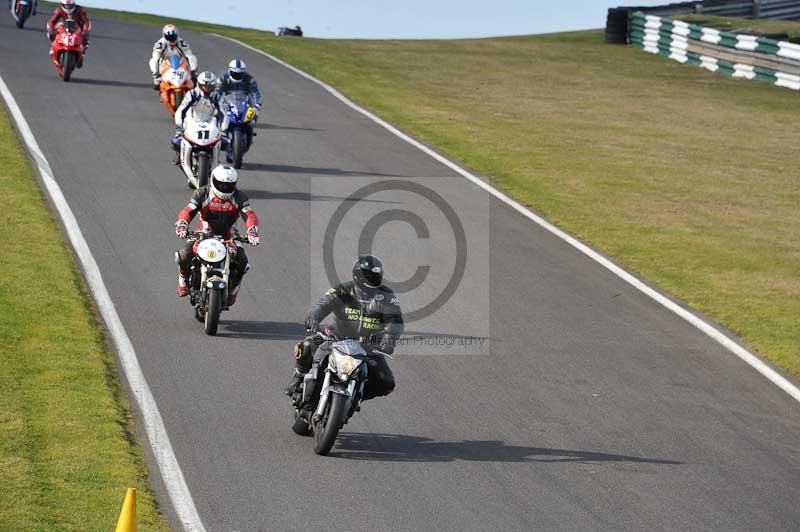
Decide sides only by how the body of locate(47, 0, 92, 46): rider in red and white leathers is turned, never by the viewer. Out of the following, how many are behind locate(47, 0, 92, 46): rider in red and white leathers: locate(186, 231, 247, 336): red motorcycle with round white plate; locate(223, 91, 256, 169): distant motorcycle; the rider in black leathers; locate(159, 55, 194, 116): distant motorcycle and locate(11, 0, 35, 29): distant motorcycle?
1

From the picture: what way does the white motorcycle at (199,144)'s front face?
toward the camera

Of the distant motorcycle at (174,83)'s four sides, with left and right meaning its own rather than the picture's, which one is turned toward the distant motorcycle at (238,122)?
front

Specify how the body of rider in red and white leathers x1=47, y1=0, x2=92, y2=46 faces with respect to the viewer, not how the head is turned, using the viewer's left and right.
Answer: facing the viewer

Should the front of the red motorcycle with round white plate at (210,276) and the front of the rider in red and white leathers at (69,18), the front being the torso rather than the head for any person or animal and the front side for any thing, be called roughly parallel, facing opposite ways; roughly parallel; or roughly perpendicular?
roughly parallel

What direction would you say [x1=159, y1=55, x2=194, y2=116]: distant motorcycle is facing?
toward the camera

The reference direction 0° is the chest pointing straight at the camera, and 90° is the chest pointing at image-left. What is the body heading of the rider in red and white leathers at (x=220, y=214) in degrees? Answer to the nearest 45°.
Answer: approximately 0°

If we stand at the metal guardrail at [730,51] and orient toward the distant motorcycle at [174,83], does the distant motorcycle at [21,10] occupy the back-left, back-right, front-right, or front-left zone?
front-right

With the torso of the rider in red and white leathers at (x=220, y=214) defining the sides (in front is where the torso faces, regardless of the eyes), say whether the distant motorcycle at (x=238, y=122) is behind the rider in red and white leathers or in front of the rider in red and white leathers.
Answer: behind

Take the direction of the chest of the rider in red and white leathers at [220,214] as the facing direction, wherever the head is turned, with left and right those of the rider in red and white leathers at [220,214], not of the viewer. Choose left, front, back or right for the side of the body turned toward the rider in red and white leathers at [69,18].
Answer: back

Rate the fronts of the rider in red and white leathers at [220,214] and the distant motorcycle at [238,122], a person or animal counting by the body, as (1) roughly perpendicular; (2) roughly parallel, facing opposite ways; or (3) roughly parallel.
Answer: roughly parallel

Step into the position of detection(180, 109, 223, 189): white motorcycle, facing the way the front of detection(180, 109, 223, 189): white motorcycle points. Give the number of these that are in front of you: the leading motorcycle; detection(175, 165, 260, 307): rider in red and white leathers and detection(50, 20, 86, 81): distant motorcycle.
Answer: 2

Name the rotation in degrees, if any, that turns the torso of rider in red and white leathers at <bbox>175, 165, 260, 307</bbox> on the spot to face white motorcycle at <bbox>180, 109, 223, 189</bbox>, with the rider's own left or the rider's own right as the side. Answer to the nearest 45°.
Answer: approximately 180°

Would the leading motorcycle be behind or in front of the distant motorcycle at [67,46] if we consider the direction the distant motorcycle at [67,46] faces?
in front

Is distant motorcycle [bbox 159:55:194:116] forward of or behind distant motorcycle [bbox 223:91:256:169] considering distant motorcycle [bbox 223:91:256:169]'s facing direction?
behind

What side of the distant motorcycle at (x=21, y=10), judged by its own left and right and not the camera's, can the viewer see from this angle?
front

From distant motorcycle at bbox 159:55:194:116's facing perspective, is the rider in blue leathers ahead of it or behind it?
ahead

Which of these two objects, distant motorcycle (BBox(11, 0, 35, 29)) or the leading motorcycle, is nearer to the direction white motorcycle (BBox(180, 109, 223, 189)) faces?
the leading motorcycle

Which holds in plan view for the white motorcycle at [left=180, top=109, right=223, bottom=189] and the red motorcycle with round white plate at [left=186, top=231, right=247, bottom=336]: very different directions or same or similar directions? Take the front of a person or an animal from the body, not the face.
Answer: same or similar directions
